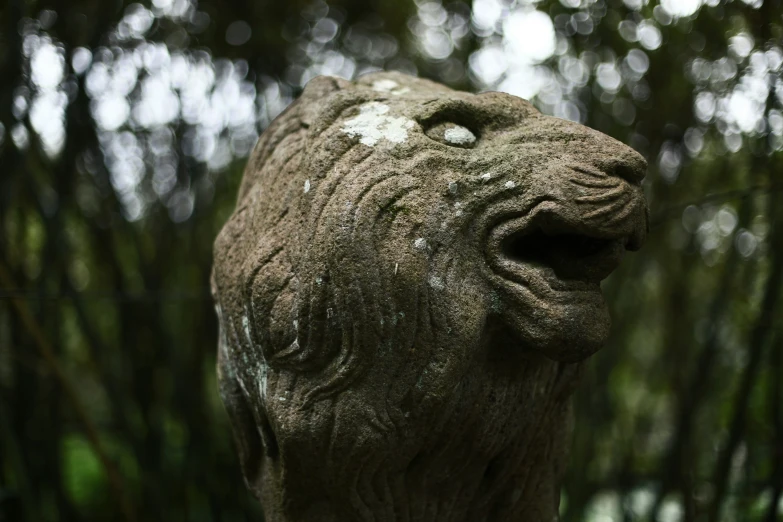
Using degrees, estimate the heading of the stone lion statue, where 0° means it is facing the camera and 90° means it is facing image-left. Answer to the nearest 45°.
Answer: approximately 270°
